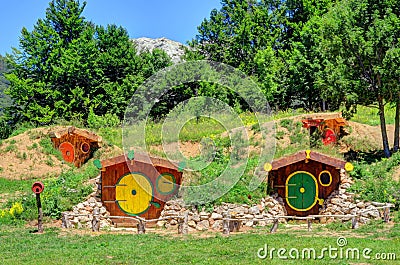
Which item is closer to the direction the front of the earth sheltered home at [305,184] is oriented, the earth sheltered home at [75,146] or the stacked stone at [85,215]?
the stacked stone

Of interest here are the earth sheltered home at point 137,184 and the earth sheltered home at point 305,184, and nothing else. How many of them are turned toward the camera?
2

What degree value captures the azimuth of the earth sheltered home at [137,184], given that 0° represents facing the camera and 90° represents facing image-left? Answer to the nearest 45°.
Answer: approximately 0°

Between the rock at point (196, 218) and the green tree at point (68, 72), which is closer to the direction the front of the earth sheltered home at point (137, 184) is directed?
the rock

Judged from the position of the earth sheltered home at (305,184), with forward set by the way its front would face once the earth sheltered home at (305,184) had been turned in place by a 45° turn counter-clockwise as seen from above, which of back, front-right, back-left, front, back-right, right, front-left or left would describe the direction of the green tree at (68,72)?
back

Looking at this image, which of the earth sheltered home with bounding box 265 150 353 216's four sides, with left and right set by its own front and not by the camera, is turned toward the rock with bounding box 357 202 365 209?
left

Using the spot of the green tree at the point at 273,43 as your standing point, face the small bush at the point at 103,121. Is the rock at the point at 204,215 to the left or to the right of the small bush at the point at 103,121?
left

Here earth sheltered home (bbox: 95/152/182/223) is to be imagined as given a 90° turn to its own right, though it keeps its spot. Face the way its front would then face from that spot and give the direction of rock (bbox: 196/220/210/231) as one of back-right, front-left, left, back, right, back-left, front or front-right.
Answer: back-left

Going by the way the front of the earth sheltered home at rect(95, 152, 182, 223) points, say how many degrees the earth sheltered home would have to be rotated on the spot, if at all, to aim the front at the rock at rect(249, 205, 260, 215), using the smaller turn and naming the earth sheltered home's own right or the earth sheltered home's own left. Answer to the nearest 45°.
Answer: approximately 90° to the earth sheltered home's own left

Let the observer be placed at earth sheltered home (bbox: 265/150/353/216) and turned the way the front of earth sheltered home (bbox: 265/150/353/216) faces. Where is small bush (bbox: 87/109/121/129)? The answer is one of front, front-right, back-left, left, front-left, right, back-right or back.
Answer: back-right

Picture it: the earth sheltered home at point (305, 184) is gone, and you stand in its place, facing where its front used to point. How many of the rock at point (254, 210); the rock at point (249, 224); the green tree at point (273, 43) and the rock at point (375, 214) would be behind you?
1

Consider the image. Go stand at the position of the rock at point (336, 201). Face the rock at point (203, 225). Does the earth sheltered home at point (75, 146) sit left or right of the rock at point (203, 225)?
right

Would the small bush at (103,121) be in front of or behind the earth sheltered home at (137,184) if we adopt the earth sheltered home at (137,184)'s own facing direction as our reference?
behind

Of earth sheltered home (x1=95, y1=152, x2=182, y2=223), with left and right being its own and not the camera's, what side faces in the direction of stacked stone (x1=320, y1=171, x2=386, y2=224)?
left
